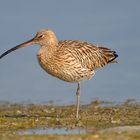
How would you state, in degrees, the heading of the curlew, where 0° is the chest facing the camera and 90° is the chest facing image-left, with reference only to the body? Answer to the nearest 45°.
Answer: approximately 90°
